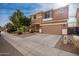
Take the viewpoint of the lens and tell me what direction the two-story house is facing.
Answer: facing the viewer and to the left of the viewer
